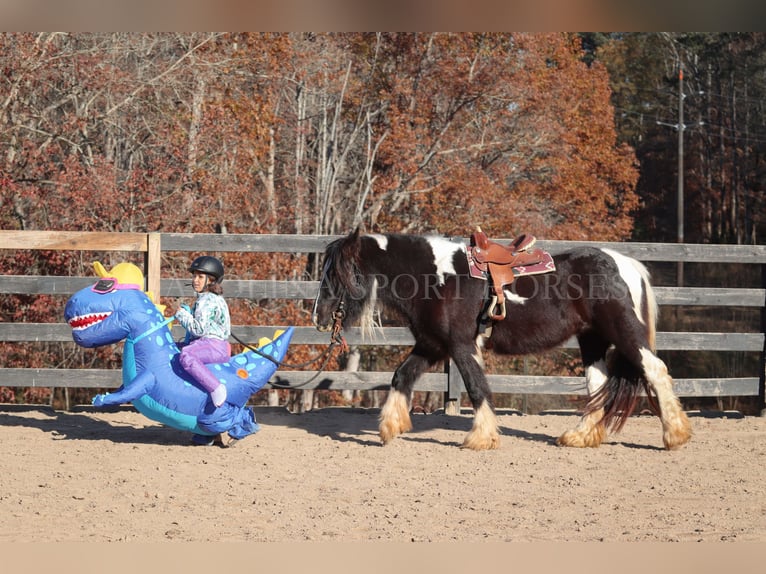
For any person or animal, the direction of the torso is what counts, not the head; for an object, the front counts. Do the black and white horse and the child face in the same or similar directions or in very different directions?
same or similar directions

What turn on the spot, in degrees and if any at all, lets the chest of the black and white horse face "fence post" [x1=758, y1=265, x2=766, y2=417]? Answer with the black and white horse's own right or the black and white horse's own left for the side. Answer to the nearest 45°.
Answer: approximately 135° to the black and white horse's own right

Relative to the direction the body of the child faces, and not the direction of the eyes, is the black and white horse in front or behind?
behind

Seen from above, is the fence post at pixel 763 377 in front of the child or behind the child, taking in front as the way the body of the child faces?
behind

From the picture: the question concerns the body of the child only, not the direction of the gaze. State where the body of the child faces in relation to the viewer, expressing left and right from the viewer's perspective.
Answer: facing to the left of the viewer

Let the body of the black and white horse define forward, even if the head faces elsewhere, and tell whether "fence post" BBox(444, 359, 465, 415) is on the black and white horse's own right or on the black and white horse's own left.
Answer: on the black and white horse's own right

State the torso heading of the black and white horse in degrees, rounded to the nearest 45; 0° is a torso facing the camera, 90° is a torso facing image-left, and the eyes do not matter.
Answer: approximately 90°

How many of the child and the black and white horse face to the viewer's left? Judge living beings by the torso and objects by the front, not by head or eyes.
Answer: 2

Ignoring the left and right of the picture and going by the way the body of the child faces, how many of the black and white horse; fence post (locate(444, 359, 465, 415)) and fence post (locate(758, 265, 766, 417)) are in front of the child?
0

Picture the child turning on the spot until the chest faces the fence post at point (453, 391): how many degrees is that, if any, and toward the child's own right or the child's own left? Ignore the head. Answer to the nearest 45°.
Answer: approximately 135° to the child's own right

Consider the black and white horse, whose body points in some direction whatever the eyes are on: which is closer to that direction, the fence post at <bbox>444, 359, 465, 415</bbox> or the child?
the child
